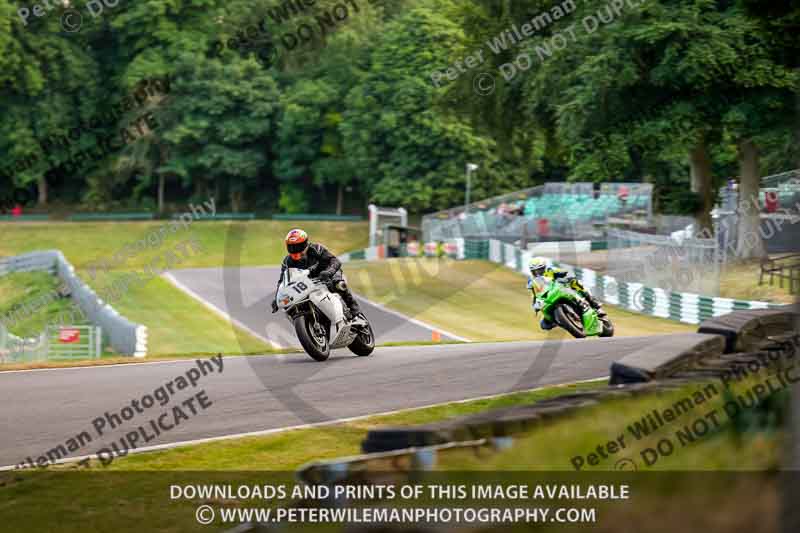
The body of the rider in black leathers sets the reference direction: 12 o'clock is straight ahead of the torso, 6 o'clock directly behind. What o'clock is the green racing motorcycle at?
The green racing motorcycle is roughly at 6 o'clock from the rider in black leathers.

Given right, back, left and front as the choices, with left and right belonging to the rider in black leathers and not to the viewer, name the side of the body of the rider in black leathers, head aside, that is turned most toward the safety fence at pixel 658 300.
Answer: back

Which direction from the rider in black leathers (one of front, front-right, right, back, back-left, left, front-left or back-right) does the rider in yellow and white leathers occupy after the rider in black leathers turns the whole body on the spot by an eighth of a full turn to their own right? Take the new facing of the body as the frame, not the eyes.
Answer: back-right

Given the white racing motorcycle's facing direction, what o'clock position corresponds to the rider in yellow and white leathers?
The rider in yellow and white leathers is roughly at 6 o'clock from the white racing motorcycle.

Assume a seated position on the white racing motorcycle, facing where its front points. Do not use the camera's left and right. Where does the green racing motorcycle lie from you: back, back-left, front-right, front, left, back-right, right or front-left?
back

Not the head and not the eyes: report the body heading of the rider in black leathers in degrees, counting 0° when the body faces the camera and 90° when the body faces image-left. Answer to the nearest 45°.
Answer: approximately 45°

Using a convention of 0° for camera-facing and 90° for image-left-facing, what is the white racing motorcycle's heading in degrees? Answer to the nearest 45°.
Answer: approximately 45°
